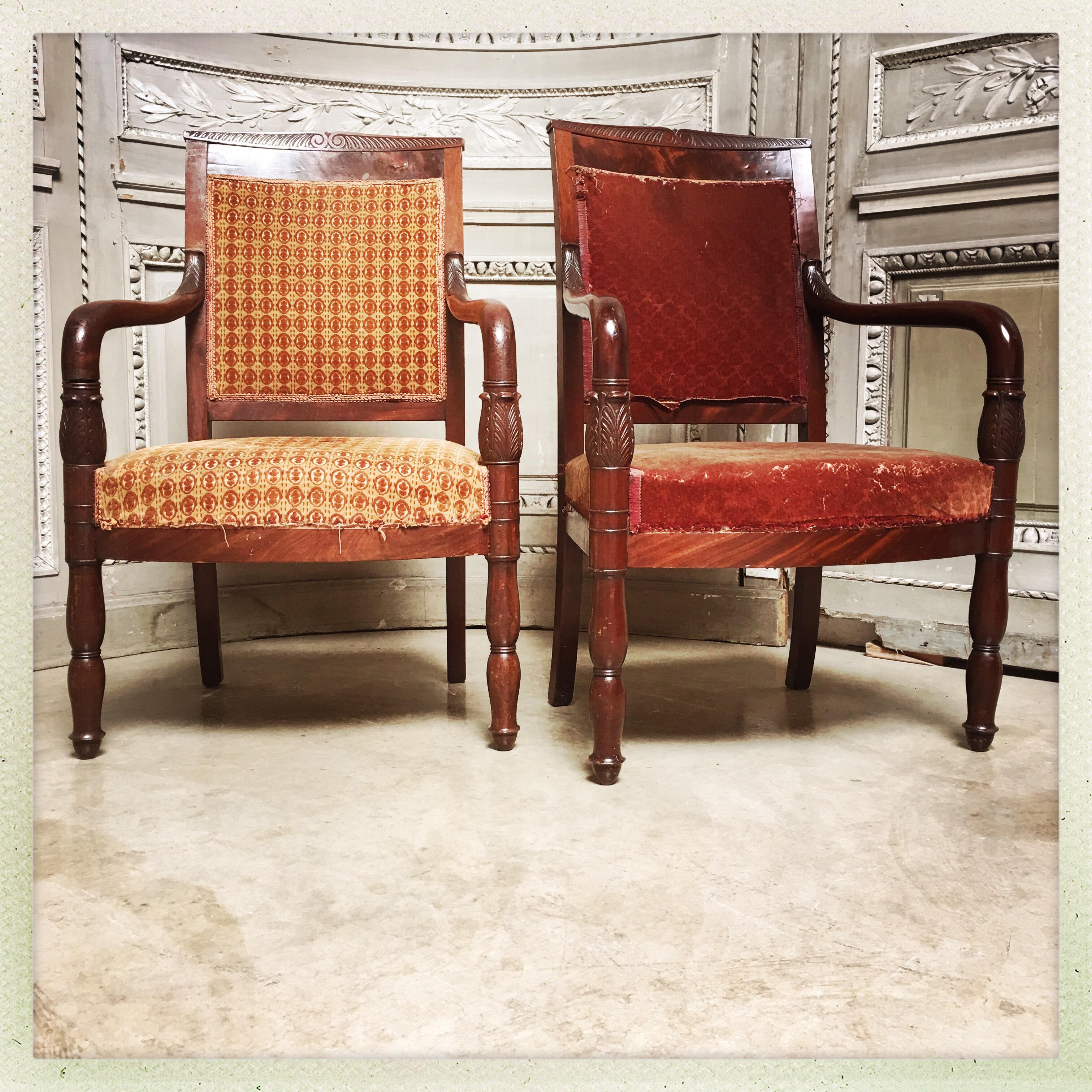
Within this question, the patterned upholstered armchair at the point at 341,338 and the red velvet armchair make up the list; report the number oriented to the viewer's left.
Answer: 0

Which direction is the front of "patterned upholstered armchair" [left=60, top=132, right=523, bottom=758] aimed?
toward the camera

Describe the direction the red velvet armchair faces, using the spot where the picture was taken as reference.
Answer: facing the viewer and to the right of the viewer
